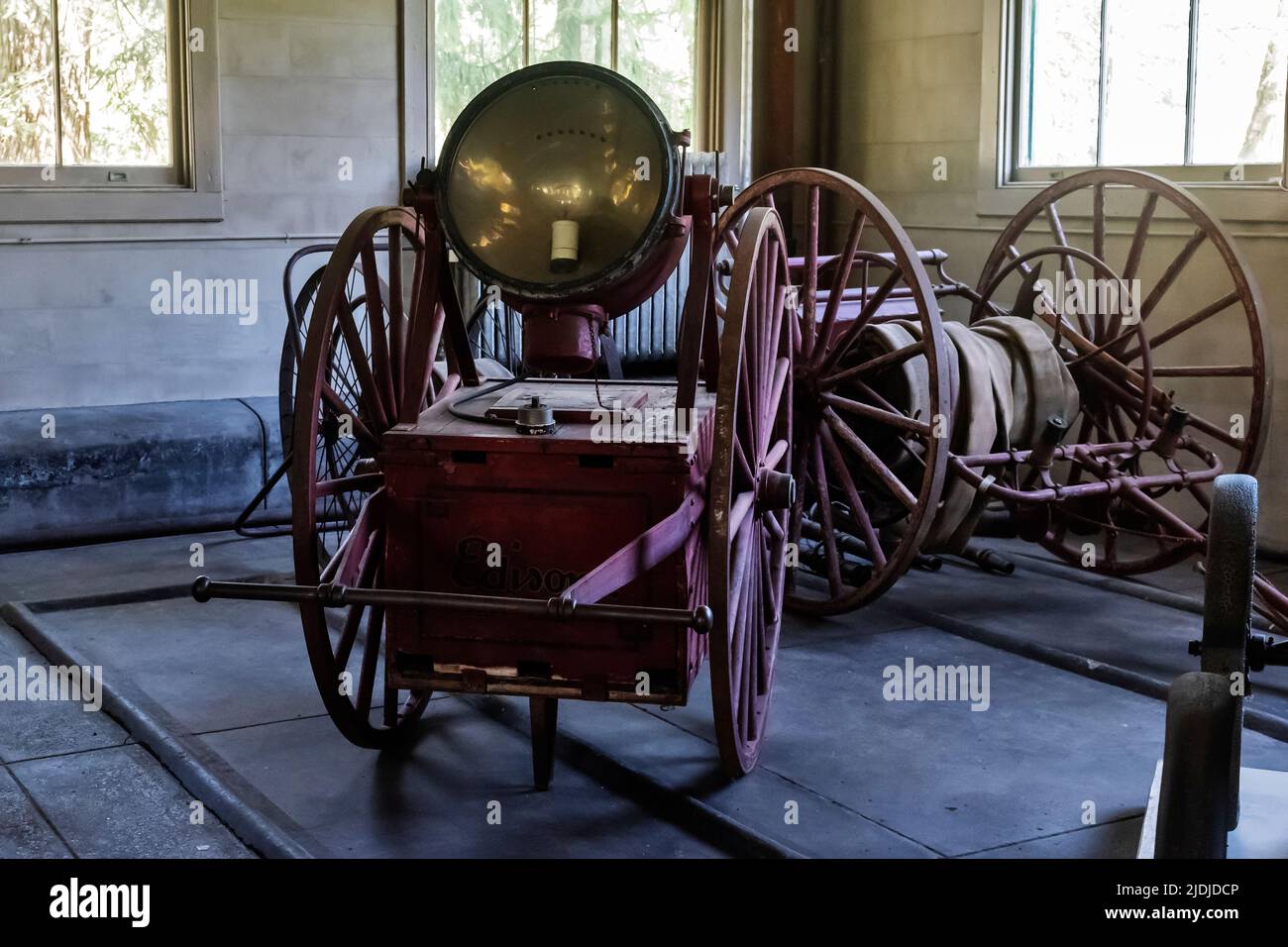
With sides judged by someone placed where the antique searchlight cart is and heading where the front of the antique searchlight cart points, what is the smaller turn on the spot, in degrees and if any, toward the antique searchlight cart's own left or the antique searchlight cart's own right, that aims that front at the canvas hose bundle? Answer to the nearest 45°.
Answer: approximately 135° to the antique searchlight cart's own left

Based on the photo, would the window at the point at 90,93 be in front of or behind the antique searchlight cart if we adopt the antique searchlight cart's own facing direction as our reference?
behind

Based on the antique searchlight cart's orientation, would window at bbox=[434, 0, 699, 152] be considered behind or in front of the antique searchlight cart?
behind

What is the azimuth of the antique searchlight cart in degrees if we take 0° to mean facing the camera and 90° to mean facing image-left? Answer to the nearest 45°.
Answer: approximately 0°

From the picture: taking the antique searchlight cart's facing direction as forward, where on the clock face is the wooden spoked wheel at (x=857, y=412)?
The wooden spoked wheel is roughly at 7 o'clock from the antique searchlight cart.
